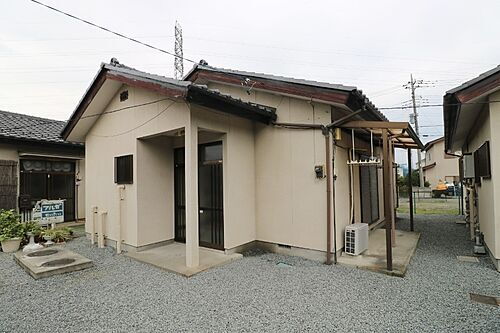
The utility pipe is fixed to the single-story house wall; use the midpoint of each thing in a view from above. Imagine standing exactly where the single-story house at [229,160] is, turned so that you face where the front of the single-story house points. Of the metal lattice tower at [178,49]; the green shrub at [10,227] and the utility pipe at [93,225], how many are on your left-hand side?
0

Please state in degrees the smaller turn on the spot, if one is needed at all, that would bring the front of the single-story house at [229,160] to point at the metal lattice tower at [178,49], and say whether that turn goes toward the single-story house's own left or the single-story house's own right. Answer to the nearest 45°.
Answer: approximately 135° to the single-story house's own right

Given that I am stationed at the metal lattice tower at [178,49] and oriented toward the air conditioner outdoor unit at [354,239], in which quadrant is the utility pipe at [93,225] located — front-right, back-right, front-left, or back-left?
front-right

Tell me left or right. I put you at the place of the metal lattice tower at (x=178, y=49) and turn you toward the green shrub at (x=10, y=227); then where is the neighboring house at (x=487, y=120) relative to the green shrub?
left

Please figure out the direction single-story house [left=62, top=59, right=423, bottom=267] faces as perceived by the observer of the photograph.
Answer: facing the viewer and to the left of the viewer

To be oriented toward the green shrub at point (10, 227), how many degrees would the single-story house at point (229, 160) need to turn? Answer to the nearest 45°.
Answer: approximately 45° to its right

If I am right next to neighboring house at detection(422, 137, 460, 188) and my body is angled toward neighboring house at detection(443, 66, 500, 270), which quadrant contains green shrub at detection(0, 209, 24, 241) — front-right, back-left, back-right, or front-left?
front-right

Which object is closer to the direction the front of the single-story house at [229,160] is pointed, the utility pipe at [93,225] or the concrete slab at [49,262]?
the concrete slab

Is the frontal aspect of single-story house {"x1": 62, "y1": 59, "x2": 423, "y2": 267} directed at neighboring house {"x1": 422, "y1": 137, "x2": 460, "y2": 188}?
no

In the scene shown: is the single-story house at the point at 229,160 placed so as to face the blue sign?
no

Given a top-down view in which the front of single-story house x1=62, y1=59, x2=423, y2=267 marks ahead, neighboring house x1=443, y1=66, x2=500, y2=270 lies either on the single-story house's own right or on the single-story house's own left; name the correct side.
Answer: on the single-story house's own left
